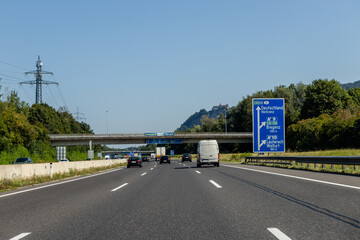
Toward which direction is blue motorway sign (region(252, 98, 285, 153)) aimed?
toward the camera

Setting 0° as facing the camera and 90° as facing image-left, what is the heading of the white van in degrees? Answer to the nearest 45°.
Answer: approximately 180°

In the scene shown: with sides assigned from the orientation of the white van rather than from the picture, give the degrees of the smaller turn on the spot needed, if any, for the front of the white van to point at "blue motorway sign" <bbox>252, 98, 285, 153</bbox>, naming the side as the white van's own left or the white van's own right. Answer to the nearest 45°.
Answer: approximately 90° to the white van's own right

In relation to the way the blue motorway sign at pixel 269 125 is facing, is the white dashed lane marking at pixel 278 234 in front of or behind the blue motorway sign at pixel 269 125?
in front

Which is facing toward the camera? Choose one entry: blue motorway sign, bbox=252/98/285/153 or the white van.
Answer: the blue motorway sign

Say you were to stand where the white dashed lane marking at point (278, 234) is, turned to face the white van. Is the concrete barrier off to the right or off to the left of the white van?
left

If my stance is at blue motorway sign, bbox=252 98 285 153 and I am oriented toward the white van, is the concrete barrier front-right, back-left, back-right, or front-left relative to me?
front-left

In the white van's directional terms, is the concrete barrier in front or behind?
behind

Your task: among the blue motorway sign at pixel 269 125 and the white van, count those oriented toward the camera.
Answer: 1

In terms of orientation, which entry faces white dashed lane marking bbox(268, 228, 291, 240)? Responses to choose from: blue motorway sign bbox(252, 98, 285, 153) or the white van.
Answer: the blue motorway sign

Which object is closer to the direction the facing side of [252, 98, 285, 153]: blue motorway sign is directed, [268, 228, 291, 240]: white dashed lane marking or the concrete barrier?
the white dashed lane marking

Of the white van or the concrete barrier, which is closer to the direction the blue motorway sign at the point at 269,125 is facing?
the concrete barrier

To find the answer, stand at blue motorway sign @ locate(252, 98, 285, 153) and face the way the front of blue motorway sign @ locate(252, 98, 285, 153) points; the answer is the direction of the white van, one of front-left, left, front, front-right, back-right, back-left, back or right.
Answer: right

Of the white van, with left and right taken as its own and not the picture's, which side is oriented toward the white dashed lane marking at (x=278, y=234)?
back

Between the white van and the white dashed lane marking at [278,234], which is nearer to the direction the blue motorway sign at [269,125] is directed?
the white dashed lane marking

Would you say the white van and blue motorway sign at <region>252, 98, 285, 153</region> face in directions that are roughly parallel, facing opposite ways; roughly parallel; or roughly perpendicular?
roughly parallel, facing opposite ways
